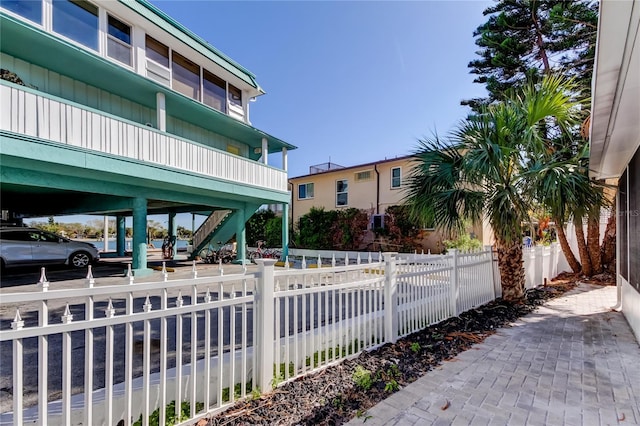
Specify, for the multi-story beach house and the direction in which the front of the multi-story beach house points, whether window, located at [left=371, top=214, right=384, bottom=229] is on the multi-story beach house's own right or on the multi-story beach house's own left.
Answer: on the multi-story beach house's own left

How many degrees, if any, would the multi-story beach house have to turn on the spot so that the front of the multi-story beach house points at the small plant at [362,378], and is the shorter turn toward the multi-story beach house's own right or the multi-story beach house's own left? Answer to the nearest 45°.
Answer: approximately 45° to the multi-story beach house's own right

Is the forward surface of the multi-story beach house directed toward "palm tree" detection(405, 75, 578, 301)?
yes

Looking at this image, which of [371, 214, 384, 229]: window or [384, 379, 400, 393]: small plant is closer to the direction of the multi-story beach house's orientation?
the small plant

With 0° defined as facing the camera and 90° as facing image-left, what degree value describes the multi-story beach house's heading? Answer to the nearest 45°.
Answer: approximately 315°

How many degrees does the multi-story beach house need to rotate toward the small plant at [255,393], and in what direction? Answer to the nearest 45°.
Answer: approximately 45° to its right

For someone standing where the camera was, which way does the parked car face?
facing to the right of the viewer

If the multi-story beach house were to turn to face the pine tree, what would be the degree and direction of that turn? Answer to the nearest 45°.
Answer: approximately 45° to its left

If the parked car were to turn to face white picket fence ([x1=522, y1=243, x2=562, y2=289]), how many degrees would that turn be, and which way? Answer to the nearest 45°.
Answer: approximately 45° to its right

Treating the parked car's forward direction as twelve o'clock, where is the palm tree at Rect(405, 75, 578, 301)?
The palm tree is roughly at 2 o'clock from the parked car.
